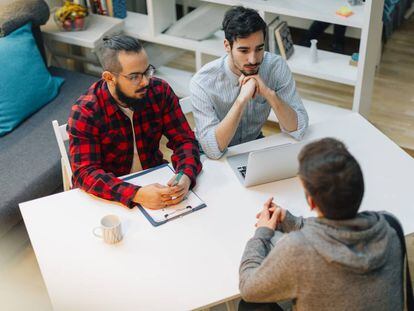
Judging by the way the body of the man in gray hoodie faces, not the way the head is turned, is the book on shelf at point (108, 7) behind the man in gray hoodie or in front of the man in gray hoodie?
in front

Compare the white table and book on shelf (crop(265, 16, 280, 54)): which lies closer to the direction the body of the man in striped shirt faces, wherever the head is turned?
the white table

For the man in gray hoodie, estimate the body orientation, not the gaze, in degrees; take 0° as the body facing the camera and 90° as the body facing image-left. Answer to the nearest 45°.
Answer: approximately 135°

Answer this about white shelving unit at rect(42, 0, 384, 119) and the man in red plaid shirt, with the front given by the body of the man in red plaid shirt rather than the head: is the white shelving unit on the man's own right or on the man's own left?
on the man's own left

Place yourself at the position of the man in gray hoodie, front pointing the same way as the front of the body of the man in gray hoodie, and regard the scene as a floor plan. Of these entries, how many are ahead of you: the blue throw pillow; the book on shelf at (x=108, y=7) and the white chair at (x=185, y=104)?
3

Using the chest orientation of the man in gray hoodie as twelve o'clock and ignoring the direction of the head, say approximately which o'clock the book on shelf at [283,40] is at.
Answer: The book on shelf is roughly at 1 o'clock from the man in gray hoodie.

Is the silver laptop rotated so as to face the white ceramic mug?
no

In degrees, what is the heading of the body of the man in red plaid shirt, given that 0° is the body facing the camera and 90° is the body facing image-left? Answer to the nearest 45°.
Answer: approximately 315°

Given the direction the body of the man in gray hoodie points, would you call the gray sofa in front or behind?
in front

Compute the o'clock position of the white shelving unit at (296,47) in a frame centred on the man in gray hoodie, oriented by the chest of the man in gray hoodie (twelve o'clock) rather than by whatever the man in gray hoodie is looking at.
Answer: The white shelving unit is roughly at 1 o'clock from the man in gray hoodie.

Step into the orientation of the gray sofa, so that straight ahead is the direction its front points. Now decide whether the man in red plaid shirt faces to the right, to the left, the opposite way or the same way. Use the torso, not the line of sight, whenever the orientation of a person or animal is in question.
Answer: the same way

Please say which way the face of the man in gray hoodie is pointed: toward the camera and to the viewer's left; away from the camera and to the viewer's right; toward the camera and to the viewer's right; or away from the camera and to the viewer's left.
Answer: away from the camera and to the viewer's left

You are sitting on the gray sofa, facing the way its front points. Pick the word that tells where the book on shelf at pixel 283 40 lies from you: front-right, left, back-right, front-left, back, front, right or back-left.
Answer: front-left

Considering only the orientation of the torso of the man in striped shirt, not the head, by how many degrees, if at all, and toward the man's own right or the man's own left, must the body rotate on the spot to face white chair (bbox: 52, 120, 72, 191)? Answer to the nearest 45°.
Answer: approximately 135° to the man's own right

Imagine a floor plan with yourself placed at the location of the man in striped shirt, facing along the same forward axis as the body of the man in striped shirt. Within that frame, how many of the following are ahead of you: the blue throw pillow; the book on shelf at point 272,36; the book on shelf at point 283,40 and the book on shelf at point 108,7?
0

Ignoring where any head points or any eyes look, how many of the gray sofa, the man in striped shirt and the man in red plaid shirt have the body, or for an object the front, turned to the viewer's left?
0

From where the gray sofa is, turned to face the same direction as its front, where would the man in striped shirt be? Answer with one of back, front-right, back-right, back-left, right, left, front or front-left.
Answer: front
